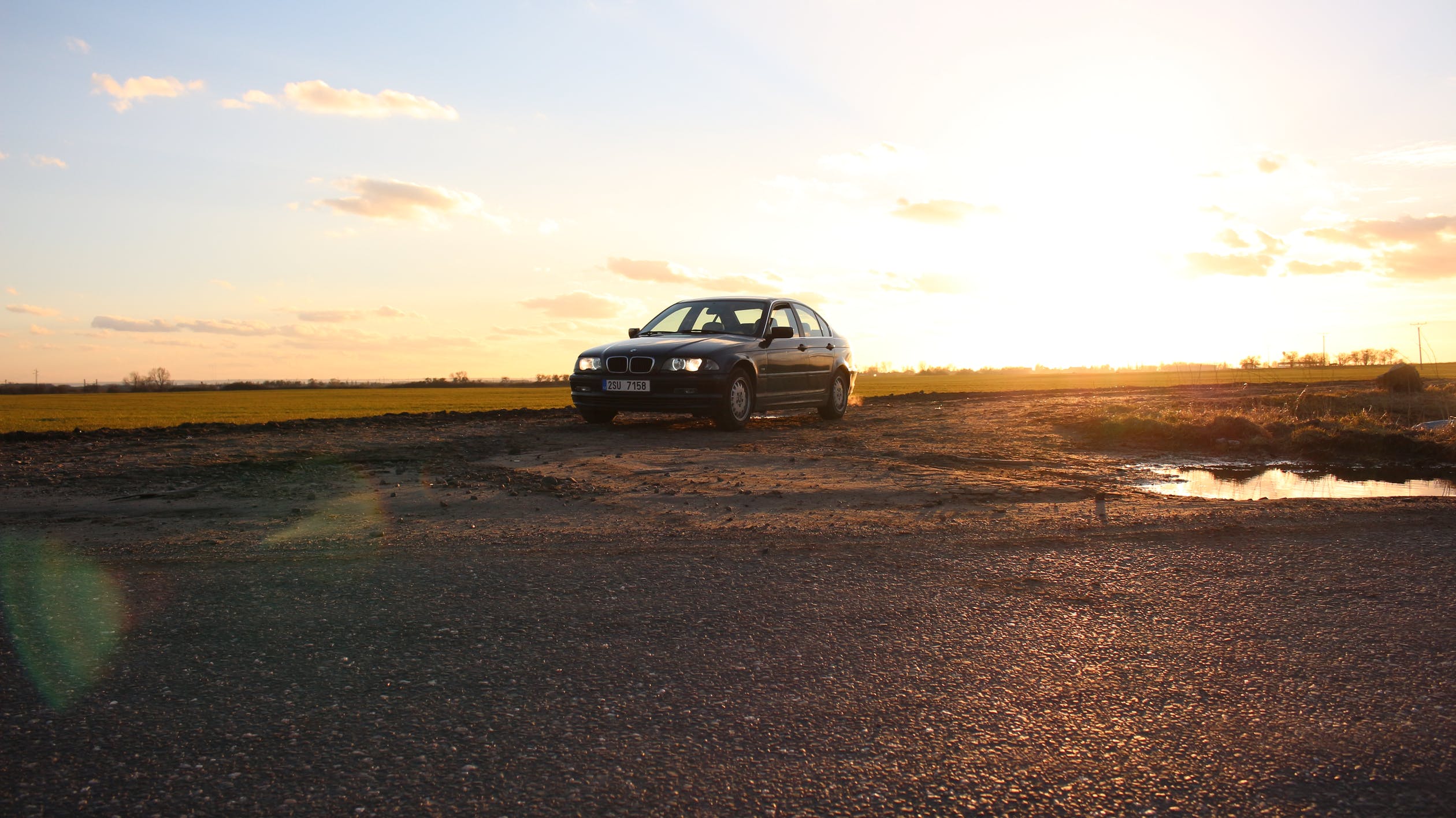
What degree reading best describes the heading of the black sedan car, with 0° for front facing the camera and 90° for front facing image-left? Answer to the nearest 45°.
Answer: approximately 45°
